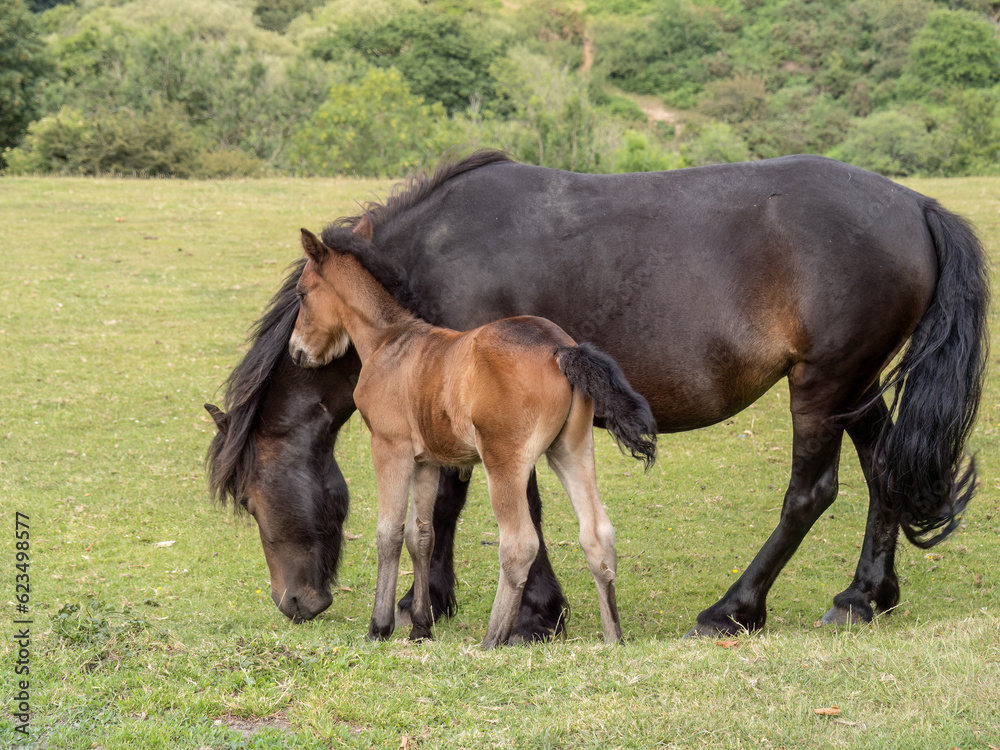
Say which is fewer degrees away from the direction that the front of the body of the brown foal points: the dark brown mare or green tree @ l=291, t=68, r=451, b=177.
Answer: the green tree

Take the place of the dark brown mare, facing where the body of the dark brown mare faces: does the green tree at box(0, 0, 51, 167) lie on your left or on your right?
on your right

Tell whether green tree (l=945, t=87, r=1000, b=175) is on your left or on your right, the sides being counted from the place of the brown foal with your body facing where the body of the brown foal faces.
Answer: on your right

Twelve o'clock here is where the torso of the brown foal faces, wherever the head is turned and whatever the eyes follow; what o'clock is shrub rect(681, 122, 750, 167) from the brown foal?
The shrub is roughly at 2 o'clock from the brown foal.

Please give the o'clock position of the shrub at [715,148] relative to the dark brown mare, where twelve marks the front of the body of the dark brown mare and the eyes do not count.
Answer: The shrub is roughly at 3 o'clock from the dark brown mare.

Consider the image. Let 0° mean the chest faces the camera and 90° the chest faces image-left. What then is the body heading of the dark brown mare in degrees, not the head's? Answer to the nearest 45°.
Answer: approximately 90°

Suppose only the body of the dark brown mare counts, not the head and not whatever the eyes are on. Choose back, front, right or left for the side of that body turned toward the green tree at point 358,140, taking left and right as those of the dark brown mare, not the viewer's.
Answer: right

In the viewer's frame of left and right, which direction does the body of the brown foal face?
facing away from the viewer and to the left of the viewer
